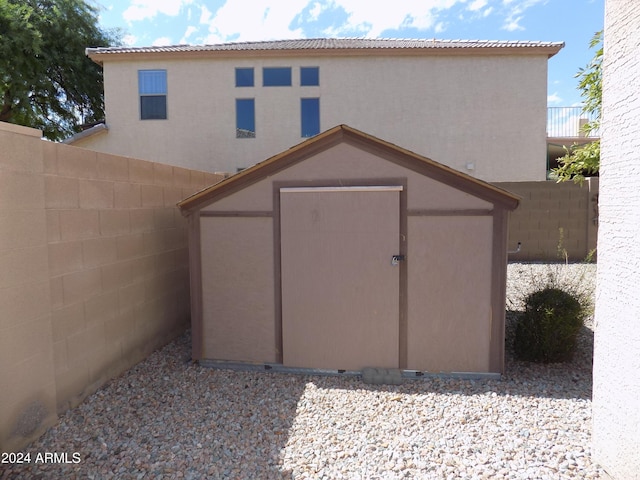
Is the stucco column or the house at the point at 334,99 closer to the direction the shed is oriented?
the stucco column

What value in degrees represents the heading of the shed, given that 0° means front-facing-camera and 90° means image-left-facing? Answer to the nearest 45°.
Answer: approximately 0°

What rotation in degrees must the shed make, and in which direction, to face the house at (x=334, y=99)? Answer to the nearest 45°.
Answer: approximately 180°

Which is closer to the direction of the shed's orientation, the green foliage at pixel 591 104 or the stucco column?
the stucco column

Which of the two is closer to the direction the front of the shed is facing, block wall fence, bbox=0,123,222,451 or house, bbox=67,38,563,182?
the block wall fence

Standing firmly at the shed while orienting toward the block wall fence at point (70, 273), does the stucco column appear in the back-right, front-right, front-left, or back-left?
back-left

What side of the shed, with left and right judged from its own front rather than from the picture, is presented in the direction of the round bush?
left

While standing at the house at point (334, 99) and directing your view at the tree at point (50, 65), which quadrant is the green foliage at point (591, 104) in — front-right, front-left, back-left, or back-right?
back-left

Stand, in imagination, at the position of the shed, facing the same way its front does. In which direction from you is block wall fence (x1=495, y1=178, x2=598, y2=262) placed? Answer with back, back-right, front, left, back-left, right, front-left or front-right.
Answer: back-left

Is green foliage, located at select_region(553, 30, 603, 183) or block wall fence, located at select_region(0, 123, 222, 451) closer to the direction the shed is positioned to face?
the block wall fence

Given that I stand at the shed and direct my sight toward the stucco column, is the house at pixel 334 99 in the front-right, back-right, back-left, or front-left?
back-left

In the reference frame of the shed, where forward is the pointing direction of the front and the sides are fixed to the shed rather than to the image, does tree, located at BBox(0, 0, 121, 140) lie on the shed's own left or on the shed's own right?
on the shed's own right
